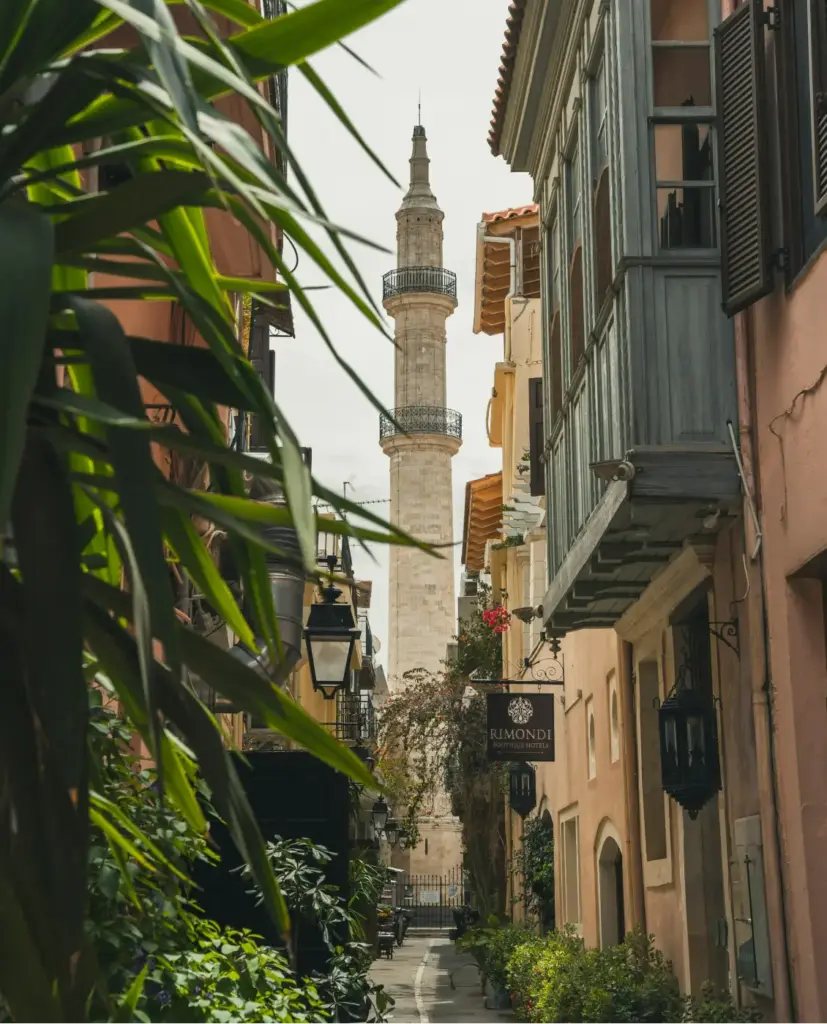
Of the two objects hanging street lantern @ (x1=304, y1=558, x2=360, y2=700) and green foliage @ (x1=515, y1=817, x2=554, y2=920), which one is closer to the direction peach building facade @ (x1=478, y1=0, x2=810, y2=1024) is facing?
the hanging street lantern

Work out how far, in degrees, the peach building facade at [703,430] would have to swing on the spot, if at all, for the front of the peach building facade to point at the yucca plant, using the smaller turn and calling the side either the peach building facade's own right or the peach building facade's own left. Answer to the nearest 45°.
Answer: approximately 90° to the peach building facade's own left

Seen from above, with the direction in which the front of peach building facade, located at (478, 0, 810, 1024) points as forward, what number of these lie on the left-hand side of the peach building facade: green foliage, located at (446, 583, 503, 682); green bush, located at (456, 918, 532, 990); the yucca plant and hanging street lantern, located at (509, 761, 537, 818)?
1

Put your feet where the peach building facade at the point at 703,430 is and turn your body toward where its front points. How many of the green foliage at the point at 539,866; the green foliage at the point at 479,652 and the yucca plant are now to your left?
1

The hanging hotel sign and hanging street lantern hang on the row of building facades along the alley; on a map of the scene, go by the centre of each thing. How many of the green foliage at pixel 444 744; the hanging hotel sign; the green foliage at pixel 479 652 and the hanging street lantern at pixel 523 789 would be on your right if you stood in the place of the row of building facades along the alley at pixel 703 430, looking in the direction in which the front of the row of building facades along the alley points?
4

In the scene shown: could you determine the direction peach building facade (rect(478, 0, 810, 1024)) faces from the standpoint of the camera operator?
facing to the left of the viewer

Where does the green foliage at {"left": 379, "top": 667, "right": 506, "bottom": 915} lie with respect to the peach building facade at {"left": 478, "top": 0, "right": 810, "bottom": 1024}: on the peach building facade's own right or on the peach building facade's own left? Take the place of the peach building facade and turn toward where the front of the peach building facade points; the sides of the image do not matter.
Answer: on the peach building facade's own right

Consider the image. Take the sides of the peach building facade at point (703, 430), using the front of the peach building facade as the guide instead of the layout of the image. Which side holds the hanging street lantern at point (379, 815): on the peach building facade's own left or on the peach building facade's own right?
on the peach building facade's own right

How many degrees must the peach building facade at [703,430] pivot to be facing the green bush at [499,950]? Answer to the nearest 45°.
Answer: approximately 90° to its right

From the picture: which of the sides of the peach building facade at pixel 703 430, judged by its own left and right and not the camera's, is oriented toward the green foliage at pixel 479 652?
right

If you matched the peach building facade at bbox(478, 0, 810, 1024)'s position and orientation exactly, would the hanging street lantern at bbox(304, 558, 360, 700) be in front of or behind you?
in front
